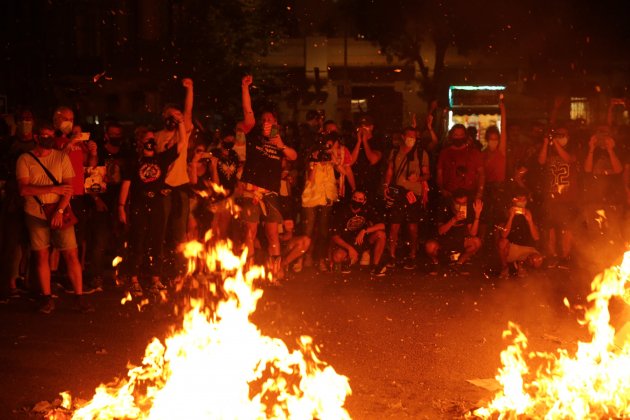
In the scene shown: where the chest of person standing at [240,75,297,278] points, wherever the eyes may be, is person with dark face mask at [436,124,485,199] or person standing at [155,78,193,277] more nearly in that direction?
the person standing

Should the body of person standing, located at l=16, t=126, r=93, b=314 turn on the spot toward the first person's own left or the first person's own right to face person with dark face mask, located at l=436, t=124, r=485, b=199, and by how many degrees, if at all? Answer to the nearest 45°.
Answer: approximately 90° to the first person's own left

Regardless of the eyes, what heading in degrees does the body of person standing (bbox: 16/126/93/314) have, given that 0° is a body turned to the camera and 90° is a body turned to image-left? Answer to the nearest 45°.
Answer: approximately 0°

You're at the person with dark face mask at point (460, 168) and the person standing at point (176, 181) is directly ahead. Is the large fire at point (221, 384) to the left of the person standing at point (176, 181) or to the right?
left

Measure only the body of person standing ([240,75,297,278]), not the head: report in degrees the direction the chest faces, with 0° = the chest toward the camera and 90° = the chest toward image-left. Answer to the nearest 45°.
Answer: approximately 0°

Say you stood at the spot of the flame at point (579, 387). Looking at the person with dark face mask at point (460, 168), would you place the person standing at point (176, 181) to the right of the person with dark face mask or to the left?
left

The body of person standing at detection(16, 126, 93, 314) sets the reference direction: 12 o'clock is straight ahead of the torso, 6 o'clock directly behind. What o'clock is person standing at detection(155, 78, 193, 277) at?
person standing at detection(155, 78, 193, 277) is roughly at 8 o'clock from person standing at detection(16, 126, 93, 314).
